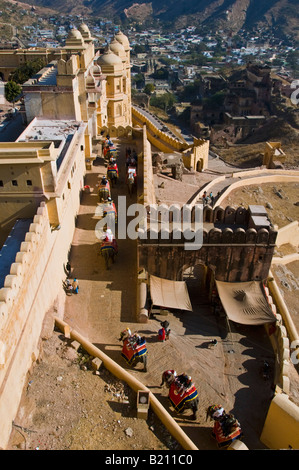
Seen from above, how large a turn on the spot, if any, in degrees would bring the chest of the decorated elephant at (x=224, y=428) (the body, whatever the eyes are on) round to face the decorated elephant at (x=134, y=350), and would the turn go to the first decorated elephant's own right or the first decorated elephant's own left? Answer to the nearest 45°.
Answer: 0° — it already faces it

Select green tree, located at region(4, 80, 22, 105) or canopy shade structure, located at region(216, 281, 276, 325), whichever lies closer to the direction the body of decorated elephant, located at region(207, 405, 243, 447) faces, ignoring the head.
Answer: the green tree

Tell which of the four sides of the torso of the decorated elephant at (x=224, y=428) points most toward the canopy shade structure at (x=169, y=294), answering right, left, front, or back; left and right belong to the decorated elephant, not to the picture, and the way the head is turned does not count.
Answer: front

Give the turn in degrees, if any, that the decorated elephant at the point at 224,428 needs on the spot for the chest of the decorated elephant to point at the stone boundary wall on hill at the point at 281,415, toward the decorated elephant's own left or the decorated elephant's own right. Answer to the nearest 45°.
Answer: approximately 90° to the decorated elephant's own right

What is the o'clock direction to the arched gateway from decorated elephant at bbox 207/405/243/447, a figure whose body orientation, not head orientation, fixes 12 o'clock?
The arched gateway is roughly at 1 o'clock from the decorated elephant.

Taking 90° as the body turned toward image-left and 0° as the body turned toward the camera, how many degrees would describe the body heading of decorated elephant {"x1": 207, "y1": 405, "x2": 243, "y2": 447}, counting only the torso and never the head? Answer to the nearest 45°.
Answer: approximately 135°

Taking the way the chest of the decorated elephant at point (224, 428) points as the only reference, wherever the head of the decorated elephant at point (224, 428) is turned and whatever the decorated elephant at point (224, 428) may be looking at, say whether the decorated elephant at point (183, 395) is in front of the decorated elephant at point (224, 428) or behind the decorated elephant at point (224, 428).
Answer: in front

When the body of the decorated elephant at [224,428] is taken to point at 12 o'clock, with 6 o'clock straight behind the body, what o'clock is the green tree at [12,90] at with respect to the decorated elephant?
The green tree is roughly at 12 o'clock from the decorated elephant.

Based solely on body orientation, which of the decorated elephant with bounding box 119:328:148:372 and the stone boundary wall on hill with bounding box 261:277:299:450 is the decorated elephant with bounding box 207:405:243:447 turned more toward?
the decorated elephant

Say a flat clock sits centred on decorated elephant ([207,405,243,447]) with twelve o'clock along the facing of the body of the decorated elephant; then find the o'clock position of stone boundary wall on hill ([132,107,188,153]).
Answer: The stone boundary wall on hill is roughly at 1 o'clock from the decorated elephant.

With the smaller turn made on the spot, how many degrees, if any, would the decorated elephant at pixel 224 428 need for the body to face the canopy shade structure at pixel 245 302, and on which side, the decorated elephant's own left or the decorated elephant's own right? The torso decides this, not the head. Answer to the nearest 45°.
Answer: approximately 45° to the decorated elephant's own right
